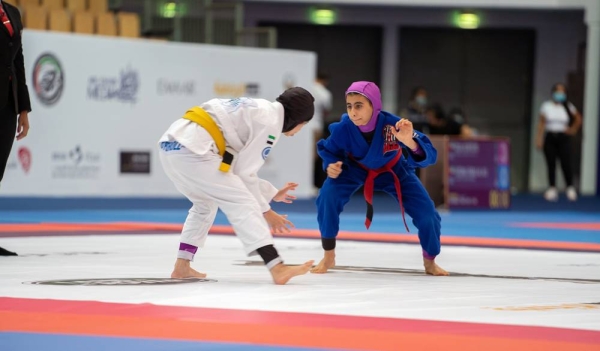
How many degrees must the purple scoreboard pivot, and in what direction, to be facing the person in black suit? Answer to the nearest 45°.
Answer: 0° — it already faces them

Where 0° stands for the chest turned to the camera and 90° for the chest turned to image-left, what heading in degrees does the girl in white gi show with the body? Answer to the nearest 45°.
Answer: approximately 270°

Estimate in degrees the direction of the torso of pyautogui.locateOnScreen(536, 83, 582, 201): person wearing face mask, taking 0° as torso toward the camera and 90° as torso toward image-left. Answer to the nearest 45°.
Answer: approximately 0°

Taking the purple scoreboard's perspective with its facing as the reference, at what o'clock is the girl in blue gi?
The girl in blue gi is roughly at 12 o'clock from the purple scoreboard.

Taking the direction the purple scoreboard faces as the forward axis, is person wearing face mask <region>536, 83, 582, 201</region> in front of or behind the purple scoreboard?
behind

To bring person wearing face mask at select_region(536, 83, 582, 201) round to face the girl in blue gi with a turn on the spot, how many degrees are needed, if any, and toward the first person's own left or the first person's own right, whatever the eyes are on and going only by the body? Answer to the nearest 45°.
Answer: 0° — they already face them

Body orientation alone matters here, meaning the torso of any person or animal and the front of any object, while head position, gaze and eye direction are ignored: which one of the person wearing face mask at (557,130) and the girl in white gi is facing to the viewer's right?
the girl in white gi

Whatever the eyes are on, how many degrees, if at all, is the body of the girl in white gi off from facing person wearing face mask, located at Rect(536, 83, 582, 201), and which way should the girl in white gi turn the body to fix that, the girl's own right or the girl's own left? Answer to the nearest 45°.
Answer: approximately 45° to the girl's own left

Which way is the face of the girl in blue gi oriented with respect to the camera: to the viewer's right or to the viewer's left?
to the viewer's left

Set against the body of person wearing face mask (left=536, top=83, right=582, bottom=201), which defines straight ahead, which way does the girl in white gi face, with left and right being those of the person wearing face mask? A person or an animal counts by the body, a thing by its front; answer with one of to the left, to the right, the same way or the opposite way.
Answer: to the left
